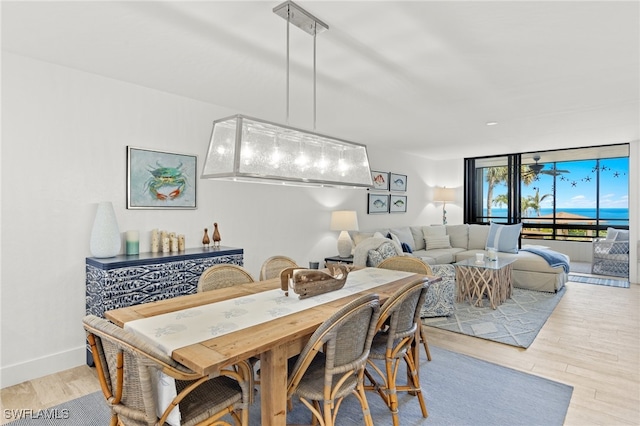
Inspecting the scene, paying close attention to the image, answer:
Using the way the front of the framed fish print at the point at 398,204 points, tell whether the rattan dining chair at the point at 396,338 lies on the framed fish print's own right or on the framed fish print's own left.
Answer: on the framed fish print's own right

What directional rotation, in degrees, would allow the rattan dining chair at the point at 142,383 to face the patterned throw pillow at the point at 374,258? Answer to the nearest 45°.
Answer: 0° — it already faces it

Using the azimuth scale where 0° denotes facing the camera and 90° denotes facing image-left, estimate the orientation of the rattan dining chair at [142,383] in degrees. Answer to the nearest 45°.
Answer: approximately 225°

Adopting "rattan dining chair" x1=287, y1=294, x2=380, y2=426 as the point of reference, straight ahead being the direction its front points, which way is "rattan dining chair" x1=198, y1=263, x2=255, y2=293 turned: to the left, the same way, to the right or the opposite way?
the opposite way

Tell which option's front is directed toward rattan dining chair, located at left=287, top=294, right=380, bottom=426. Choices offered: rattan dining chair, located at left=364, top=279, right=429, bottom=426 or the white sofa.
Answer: the white sofa

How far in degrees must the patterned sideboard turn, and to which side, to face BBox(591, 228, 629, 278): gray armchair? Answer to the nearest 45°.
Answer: approximately 45° to its left

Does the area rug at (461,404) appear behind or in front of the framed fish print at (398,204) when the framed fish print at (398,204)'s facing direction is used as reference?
in front

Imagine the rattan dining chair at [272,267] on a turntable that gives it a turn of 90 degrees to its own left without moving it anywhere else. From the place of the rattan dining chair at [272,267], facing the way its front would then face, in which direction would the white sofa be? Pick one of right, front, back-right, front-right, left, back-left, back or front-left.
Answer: front

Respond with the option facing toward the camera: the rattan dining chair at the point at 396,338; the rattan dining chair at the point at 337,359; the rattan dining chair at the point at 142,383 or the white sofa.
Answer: the white sofa

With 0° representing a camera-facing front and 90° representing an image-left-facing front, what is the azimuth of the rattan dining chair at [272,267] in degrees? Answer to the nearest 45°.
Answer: approximately 315°
